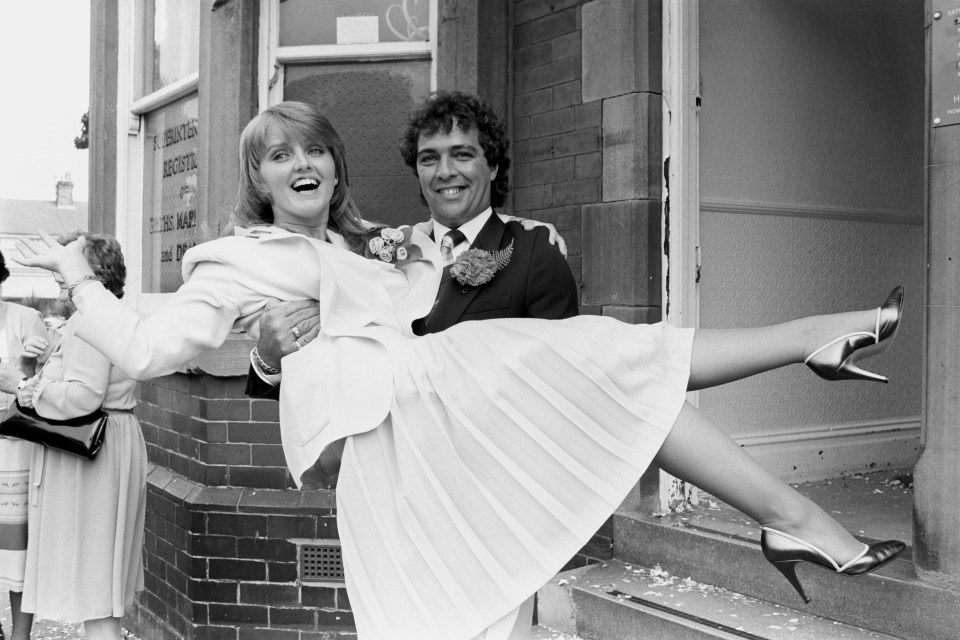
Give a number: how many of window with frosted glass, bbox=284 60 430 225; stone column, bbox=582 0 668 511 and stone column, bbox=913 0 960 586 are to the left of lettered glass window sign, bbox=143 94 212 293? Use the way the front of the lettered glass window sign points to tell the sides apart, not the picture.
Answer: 3

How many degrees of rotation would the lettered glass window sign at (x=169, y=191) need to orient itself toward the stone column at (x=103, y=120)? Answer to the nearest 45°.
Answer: approximately 90° to its right

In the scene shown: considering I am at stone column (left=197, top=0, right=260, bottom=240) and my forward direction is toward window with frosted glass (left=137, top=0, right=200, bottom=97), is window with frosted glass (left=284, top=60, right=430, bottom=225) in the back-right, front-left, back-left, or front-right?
back-right

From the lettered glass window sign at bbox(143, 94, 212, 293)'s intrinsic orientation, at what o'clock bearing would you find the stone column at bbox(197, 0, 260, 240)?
The stone column is roughly at 10 o'clock from the lettered glass window sign.

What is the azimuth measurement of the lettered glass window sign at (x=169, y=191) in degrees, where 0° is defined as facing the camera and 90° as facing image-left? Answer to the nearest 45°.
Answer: approximately 45°

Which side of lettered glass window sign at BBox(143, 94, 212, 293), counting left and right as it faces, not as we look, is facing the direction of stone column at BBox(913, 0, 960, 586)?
left

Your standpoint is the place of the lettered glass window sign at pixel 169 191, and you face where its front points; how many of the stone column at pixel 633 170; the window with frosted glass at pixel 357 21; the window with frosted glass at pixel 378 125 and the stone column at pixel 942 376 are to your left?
4

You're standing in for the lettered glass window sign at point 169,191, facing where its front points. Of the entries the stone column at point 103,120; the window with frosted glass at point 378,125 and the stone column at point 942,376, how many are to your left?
2

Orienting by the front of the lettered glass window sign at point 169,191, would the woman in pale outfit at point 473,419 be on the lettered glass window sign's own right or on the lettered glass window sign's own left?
on the lettered glass window sign's own left

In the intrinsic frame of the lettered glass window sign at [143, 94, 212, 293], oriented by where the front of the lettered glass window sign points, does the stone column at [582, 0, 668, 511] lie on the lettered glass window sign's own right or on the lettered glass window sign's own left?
on the lettered glass window sign's own left
